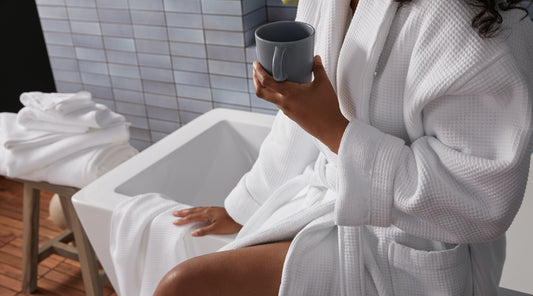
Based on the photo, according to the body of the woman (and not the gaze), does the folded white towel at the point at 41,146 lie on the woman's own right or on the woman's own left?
on the woman's own right

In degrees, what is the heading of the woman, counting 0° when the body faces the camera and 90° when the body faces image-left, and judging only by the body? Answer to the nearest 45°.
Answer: approximately 45°

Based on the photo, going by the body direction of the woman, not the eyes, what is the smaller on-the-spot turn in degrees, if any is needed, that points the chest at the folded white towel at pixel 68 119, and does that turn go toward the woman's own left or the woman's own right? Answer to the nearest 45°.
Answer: approximately 90° to the woman's own right

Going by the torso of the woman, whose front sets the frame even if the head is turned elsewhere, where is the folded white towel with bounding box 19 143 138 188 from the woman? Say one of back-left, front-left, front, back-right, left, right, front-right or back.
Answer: right

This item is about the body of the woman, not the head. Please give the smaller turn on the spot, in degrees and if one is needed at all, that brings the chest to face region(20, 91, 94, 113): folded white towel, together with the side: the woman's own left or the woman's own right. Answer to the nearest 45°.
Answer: approximately 90° to the woman's own right
